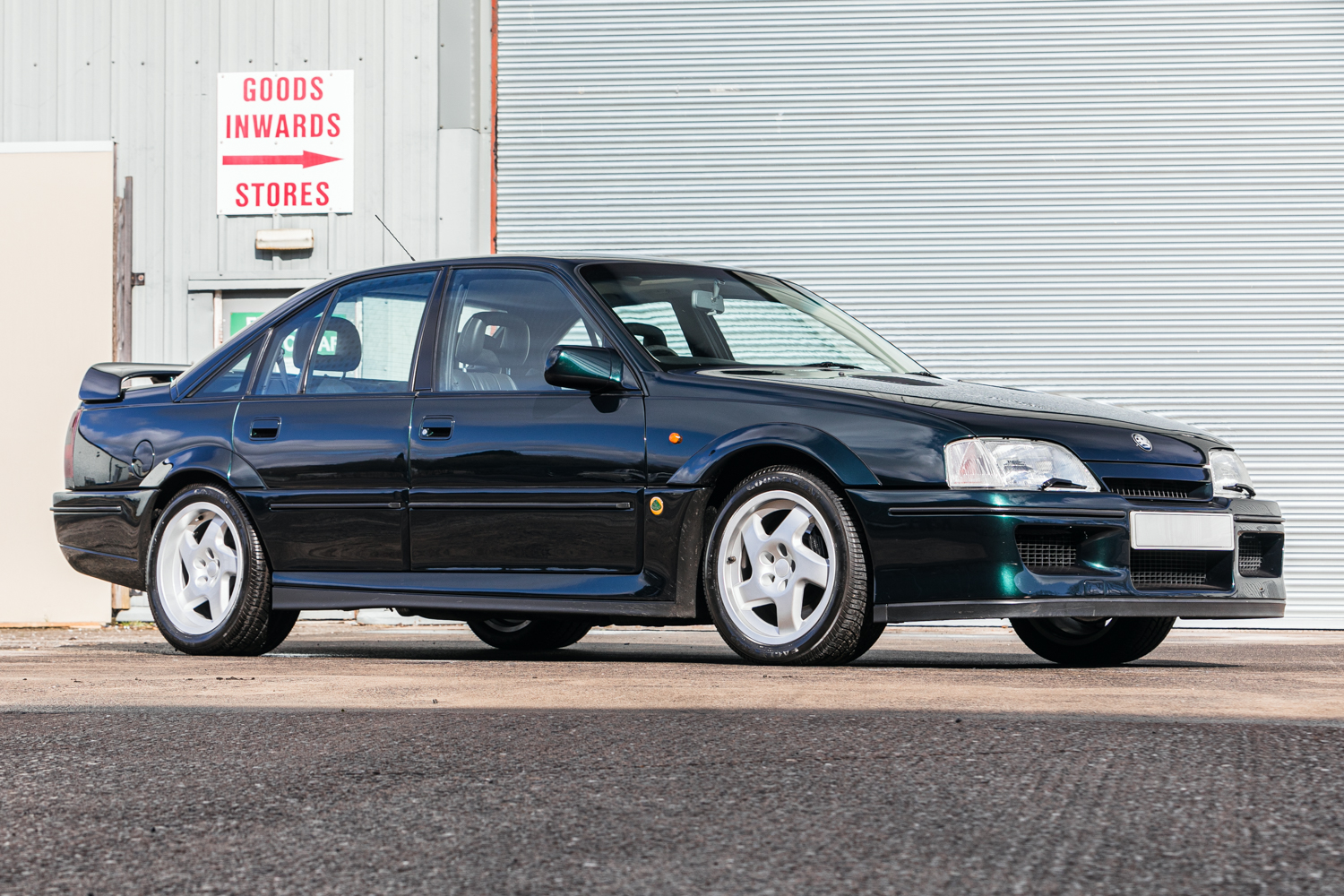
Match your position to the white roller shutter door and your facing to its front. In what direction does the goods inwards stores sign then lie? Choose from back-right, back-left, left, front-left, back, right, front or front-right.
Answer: right

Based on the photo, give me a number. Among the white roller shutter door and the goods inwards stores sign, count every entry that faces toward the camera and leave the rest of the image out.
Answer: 2

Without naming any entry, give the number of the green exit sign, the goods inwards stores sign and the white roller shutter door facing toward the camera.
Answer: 3

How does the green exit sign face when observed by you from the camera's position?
facing the viewer

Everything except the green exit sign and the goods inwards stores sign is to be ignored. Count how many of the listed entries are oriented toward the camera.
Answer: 2

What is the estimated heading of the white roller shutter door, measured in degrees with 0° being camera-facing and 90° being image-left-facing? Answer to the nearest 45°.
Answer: approximately 0°

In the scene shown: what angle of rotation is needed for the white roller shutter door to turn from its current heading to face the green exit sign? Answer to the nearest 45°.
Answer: approximately 90° to its right

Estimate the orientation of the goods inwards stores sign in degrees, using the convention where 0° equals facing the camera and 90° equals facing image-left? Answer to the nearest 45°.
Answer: approximately 0°

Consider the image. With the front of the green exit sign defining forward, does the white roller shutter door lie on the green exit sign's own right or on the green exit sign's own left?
on the green exit sign's own left
